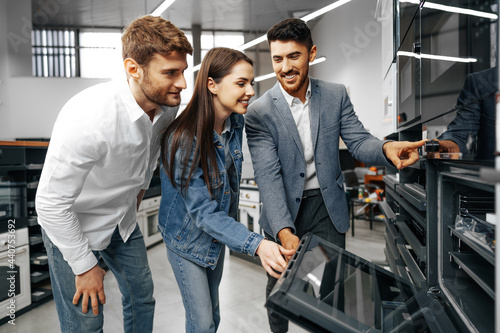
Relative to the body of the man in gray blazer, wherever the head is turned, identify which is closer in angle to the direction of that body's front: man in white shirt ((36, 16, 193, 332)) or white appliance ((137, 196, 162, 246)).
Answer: the man in white shirt

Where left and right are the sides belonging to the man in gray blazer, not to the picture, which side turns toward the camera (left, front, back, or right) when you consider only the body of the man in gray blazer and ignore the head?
front

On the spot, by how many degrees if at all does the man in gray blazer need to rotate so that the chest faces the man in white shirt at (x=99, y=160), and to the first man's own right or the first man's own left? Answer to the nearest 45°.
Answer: approximately 45° to the first man's own right

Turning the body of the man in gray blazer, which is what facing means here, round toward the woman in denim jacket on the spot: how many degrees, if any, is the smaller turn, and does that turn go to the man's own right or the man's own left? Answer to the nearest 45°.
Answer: approximately 45° to the man's own right

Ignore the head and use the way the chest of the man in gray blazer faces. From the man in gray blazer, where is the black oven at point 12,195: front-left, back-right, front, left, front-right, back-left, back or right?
right

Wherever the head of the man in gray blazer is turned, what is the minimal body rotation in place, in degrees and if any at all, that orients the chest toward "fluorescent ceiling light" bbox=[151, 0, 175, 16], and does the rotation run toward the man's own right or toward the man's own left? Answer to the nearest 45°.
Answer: approximately 135° to the man's own right

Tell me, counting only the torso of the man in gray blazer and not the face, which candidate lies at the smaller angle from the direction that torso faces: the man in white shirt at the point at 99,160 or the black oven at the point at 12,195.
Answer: the man in white shirt

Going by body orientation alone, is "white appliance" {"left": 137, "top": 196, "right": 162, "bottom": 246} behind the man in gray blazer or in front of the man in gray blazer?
behind
